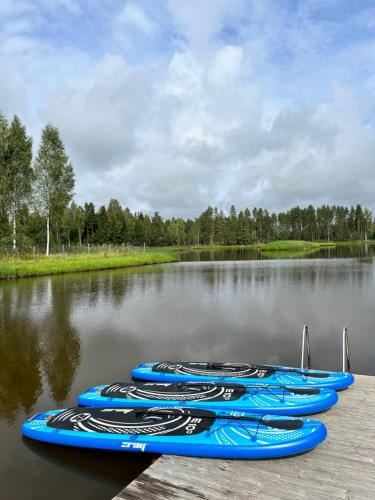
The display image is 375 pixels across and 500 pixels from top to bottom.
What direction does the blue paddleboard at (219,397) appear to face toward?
to the viewer's right

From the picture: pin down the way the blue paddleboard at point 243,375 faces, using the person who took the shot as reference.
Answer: facing to the right of the viewer

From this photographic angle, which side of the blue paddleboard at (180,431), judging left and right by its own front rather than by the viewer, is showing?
right

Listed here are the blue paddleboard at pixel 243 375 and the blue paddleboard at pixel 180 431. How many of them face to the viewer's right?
2
